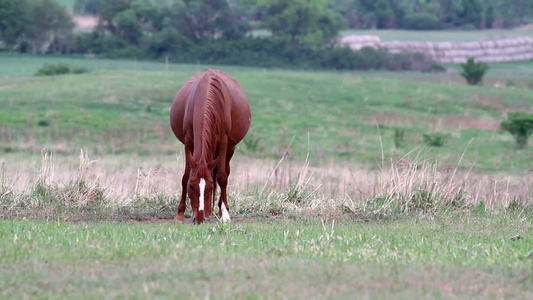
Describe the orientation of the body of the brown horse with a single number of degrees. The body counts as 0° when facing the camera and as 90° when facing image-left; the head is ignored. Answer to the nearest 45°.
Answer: approximately 0°

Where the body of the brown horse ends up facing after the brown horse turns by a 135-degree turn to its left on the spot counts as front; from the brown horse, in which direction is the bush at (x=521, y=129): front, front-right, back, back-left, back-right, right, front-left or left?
front
